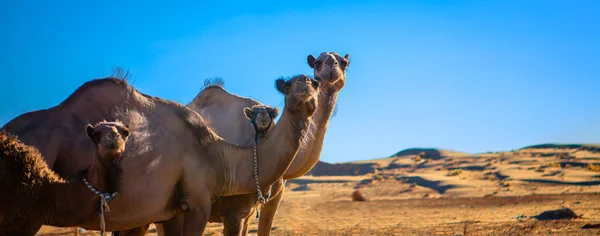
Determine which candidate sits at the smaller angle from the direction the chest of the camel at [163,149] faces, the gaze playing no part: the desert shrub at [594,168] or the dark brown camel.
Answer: the desert shrub

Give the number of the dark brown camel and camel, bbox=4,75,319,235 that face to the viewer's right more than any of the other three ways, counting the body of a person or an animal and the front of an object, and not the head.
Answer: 2

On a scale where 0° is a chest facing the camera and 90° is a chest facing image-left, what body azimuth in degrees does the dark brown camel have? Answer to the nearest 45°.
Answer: approximately 270°

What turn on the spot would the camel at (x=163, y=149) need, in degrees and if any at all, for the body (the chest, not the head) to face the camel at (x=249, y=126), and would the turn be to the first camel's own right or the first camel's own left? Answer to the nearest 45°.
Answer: approximately 45° to the first camel's own left

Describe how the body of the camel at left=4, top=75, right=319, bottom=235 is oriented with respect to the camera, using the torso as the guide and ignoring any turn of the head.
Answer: to the viewer's right
